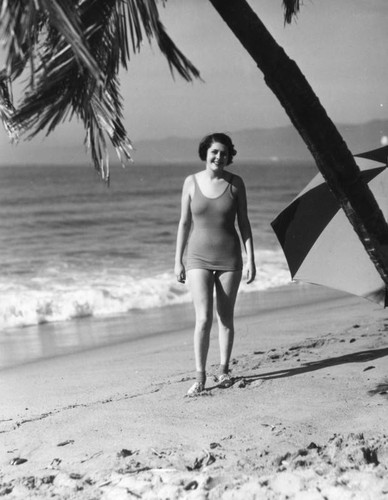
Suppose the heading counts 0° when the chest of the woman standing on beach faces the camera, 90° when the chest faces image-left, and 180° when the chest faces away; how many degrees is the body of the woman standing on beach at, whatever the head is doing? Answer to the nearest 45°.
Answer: approximately 0°

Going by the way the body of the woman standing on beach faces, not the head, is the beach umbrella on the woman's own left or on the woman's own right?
on the woman's own left
